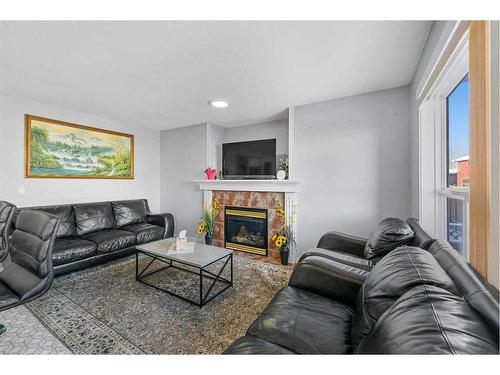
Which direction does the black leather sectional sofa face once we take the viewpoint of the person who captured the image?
facing to the left of the viewer

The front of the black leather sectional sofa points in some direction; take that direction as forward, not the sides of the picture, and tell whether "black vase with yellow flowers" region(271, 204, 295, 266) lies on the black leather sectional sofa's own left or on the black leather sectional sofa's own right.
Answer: on the black leather sectional sofa's own right

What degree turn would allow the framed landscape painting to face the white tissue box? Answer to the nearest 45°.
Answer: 0° — it already faces it

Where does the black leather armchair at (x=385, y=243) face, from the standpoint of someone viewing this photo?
facing to the left of the viewer

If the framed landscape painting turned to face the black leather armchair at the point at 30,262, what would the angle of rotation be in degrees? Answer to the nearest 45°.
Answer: approximately 45° to its right

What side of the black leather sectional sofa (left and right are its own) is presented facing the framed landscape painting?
front

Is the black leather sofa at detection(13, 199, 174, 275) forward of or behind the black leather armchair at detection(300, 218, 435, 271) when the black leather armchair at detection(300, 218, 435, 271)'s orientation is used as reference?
forward

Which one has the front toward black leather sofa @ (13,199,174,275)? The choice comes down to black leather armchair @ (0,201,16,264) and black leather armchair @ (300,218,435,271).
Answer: black leather armchair @ (300,218,435,271)

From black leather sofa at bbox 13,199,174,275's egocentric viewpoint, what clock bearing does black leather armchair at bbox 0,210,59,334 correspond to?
The black leather armchair is roughly at 2 o'clock from the black leather sofa.
